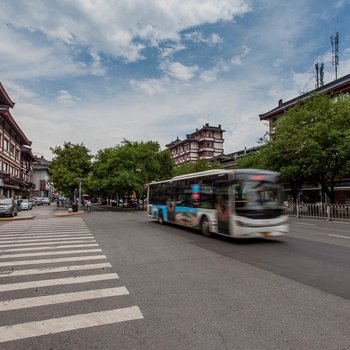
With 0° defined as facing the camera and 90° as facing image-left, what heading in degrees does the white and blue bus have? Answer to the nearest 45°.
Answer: approximately 315°

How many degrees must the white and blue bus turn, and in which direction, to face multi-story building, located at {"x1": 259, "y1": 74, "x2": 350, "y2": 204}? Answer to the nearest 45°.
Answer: approximately 90° to its left

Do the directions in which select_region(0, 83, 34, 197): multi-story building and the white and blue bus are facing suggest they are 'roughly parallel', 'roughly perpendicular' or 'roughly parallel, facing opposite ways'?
roughly perpendicular

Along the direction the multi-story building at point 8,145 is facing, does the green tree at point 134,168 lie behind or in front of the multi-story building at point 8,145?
in front

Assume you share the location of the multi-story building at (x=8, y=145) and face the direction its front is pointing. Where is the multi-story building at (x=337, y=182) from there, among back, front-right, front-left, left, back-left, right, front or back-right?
front-right

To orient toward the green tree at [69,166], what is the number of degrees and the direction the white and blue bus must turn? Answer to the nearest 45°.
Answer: approximately 180°

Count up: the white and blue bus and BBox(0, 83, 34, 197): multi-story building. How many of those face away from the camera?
0

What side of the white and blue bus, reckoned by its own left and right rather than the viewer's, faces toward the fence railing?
left

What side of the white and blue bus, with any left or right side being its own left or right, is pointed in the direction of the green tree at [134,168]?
back

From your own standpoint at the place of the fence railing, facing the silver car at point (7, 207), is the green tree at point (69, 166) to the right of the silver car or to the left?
right

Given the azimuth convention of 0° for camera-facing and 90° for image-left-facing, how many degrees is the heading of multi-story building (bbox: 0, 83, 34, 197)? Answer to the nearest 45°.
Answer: approximately 270°
